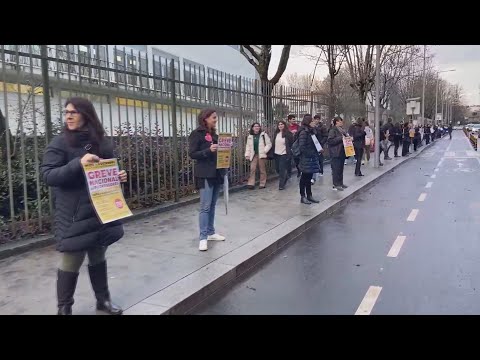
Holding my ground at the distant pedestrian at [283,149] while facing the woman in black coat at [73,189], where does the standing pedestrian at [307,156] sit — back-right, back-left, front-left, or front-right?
front-left

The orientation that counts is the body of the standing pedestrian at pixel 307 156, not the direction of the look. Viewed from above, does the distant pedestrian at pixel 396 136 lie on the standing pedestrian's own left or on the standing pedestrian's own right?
on the standing pedestrian's own left

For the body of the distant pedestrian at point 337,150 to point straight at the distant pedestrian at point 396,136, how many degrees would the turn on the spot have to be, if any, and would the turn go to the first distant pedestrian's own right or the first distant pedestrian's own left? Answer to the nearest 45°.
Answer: approximately 90° to the first distant pedestrian's own left

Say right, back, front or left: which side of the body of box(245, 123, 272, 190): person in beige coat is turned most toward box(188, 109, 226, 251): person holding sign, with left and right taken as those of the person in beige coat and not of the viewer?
front

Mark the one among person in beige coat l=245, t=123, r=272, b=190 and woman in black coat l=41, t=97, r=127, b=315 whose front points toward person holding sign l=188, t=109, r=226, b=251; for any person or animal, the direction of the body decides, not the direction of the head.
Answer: the person in beige coat

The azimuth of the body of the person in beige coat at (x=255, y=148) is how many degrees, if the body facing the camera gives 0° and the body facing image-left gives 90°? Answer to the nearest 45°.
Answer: approximately 0°

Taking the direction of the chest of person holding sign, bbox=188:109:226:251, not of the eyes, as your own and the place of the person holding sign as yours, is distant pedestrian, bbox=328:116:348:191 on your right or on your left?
on your left
